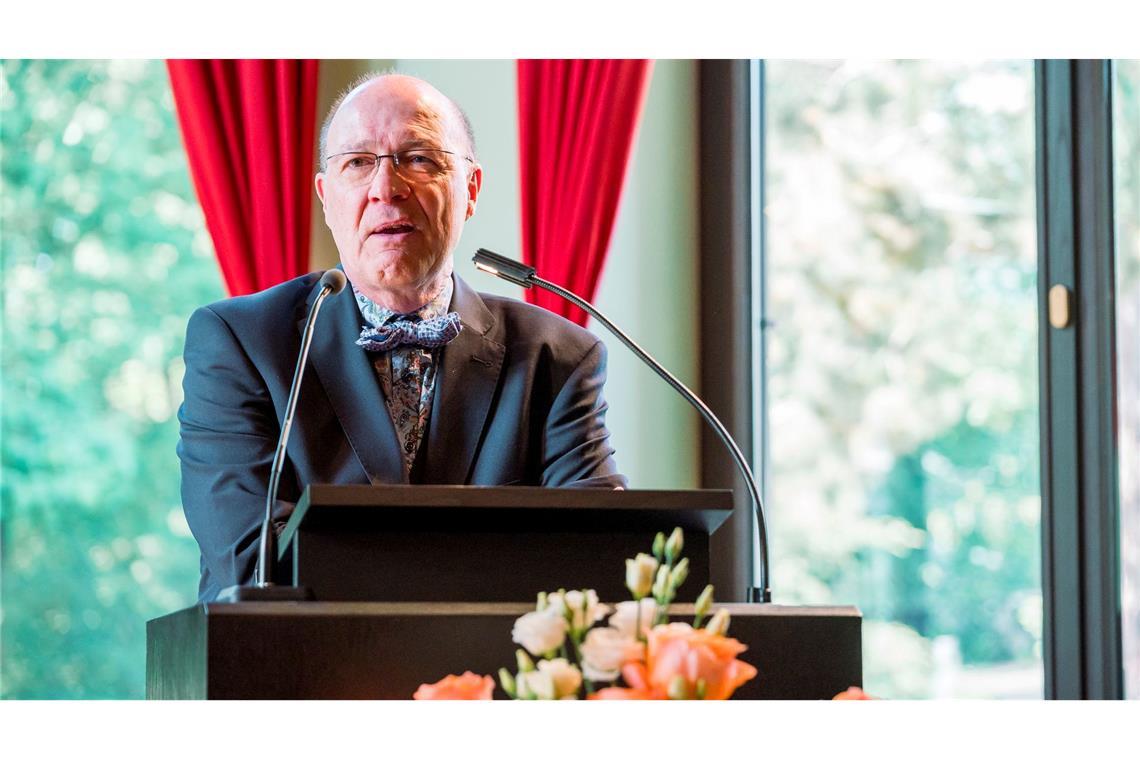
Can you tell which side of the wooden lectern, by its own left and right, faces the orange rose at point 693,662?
front

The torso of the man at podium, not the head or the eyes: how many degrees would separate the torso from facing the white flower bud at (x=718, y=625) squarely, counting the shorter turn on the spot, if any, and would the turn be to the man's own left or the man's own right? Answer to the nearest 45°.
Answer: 0° — they already face it

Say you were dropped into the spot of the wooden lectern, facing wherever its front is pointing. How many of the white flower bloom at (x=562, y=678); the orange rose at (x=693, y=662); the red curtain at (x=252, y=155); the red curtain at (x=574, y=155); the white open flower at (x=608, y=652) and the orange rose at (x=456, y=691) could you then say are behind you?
2

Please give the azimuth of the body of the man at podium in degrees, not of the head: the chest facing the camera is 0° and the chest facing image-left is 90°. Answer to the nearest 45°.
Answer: approximately 0°

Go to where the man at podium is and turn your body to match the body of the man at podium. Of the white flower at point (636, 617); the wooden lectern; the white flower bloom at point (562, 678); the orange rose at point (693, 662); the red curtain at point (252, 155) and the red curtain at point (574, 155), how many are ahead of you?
4

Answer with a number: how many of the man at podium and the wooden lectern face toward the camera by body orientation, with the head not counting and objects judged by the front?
2

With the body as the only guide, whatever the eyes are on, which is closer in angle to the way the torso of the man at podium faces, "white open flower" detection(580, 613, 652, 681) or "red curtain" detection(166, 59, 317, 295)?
the white open flower

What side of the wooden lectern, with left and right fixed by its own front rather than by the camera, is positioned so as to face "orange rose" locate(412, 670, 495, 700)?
front

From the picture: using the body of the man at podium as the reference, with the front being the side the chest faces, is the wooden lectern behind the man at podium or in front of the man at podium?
in front

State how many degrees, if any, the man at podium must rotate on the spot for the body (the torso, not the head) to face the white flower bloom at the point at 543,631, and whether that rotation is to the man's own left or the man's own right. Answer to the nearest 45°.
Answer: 0° — they already face it

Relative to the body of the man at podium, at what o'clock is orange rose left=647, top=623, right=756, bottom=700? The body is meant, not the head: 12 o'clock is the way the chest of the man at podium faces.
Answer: The orange rose is roughly at 12 o'clock from the man at podium.

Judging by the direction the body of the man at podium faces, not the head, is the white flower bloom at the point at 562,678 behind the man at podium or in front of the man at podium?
in front
